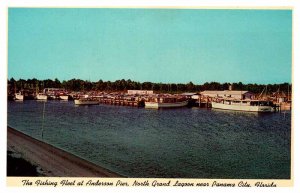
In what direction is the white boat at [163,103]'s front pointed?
to the viewer's right

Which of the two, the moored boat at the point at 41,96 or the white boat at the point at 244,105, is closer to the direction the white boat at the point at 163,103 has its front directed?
the white boat

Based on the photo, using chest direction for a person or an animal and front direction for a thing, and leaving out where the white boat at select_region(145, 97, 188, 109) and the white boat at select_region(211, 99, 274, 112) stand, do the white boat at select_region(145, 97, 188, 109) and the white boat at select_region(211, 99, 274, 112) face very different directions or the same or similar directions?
very different directions
